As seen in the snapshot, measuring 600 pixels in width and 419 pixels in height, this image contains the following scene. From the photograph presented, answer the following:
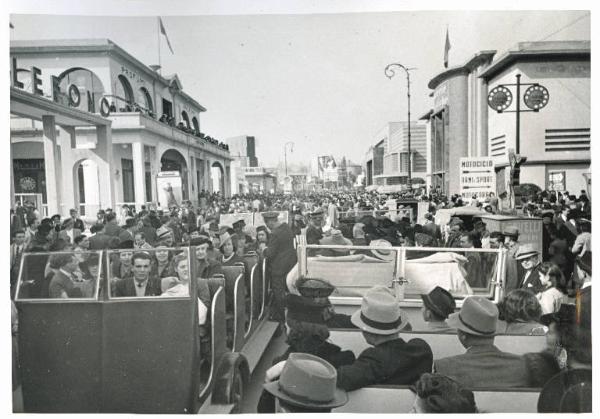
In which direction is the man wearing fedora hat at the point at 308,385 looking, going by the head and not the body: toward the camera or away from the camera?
away from the camera

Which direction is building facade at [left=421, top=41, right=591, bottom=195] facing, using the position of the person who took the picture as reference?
facing the viewer and to the left of the viewer

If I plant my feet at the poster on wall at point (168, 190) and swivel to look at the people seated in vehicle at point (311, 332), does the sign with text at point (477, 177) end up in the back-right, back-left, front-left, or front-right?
front-left

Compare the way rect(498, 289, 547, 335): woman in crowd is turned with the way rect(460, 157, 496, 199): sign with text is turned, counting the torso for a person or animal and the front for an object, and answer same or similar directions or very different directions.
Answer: very different directions

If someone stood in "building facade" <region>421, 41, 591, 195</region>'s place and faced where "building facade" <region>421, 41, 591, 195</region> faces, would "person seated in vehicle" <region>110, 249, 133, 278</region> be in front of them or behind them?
in front

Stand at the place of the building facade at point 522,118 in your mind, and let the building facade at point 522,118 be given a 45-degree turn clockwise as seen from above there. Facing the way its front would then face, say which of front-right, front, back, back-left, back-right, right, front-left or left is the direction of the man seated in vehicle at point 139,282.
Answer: front-left

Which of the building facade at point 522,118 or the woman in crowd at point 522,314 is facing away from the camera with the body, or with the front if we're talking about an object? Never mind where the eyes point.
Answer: the woman in crowd
